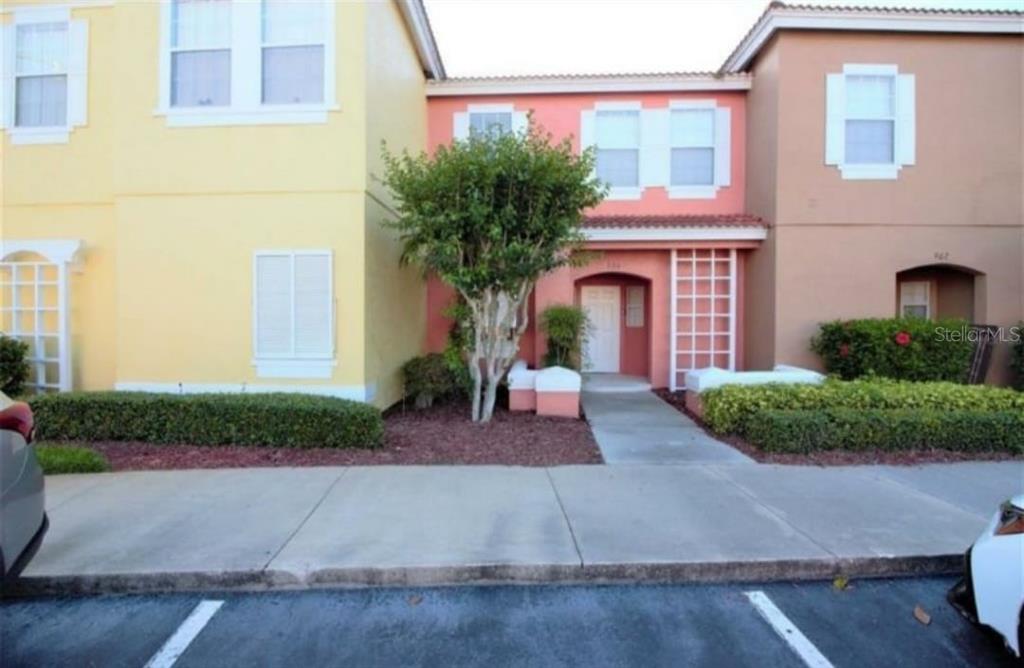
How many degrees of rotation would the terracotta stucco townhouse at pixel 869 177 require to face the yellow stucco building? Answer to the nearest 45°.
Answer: approximately 45° to its right

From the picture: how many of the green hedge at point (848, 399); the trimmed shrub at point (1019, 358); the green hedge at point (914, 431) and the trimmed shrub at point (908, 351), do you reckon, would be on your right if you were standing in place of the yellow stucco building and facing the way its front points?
0

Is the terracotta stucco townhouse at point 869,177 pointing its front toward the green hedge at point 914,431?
yes

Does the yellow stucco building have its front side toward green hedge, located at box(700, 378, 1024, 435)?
no

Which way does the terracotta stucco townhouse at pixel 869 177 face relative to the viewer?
toward the camera

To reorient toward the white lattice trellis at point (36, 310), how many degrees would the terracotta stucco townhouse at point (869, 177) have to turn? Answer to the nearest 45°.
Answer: approximately 45° to its right

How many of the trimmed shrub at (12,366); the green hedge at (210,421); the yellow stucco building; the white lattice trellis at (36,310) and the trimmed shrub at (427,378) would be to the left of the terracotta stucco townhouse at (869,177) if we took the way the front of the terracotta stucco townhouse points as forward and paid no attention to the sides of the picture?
0

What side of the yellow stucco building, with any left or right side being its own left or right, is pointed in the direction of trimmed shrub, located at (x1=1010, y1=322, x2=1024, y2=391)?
left

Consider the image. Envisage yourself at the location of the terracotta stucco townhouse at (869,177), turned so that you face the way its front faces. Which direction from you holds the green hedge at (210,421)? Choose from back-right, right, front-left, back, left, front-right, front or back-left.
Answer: front-right

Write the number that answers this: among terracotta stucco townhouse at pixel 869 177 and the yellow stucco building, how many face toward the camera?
2

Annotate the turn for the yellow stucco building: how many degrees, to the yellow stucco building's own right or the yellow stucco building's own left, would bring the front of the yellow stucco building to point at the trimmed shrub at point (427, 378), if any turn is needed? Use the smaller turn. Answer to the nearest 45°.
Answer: approximately 90° to the yellow stucco building's own left

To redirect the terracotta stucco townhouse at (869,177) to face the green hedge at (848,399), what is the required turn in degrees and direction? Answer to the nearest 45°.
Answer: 0° — it already faces it

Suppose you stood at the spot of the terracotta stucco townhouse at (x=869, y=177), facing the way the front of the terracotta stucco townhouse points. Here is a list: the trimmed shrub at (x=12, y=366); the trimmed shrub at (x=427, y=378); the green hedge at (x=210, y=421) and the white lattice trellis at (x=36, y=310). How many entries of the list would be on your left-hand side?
0

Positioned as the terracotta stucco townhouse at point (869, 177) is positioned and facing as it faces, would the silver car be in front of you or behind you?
in front
